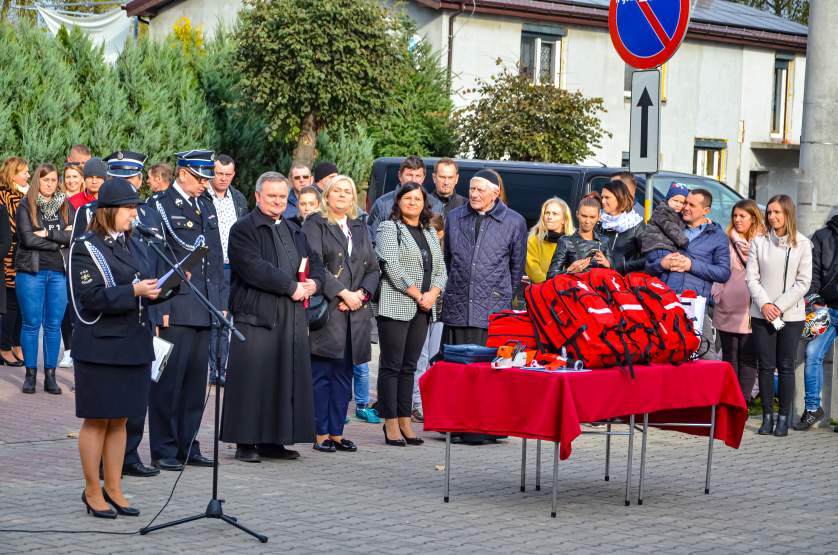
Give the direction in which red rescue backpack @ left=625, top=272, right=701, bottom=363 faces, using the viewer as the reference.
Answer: facing the viewer and to the right of the viewer

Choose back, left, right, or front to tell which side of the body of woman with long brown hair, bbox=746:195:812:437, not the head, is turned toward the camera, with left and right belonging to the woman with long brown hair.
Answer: front

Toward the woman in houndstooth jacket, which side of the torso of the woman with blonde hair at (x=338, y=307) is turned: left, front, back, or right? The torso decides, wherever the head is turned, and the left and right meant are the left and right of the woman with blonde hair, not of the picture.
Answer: left

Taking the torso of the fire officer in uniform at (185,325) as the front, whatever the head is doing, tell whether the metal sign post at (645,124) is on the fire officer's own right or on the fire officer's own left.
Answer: on the fire officer's own left

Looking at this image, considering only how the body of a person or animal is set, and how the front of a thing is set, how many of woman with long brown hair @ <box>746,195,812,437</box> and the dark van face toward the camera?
1

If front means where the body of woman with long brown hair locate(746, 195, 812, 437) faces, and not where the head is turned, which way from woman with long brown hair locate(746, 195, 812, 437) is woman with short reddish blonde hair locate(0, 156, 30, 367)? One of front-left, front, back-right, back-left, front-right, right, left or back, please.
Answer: right

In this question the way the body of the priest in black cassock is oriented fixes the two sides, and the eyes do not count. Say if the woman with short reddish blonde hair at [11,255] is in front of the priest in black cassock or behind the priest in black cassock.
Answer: behind

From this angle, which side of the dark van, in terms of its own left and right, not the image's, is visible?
right
